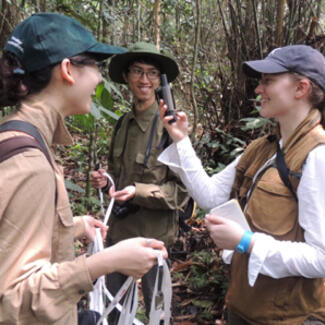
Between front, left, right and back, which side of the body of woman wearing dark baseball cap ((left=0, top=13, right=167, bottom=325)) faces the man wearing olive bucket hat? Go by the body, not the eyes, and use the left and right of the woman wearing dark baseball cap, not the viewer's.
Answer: left

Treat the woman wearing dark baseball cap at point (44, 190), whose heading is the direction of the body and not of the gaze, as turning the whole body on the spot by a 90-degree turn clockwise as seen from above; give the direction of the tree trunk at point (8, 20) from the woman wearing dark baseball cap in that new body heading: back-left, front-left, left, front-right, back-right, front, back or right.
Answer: back

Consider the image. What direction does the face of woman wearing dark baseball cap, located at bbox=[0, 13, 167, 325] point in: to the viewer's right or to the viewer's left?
to the viewer's right

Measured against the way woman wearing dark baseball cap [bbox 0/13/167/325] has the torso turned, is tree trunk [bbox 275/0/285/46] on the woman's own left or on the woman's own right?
on the woman's own left

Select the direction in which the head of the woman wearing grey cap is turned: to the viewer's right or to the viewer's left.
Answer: to the viewer's left

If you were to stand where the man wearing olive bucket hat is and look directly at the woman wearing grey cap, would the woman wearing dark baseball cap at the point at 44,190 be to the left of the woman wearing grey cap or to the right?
right

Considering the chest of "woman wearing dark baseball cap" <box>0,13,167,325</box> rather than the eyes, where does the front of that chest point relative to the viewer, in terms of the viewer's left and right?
facing to the right of the viewer

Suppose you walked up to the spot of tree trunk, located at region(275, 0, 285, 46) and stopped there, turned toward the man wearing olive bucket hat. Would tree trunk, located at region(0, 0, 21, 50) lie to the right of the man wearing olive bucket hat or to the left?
right

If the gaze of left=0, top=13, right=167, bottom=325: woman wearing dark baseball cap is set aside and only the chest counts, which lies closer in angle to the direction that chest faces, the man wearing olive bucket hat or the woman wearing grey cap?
the woman wearing grey cap

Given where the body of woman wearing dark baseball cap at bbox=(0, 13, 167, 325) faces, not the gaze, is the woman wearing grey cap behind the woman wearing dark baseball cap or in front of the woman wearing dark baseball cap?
in front
